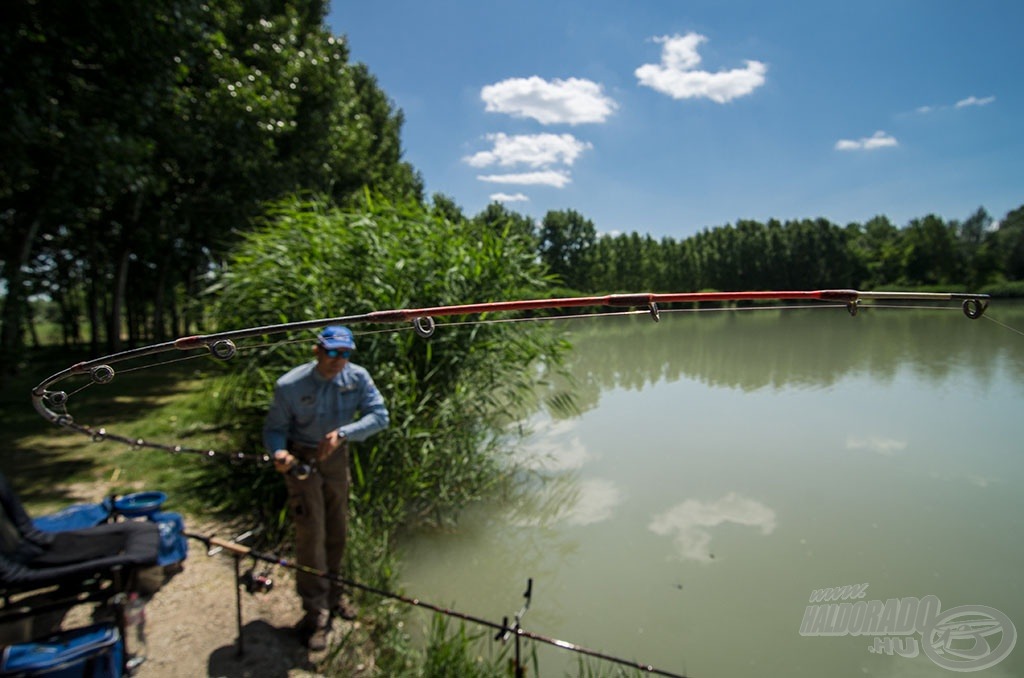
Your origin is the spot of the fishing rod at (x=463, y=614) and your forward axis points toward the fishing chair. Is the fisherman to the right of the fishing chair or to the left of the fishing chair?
right

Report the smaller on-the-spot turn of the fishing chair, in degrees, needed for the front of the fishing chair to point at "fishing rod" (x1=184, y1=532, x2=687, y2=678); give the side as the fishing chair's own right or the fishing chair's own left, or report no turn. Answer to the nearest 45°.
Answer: approximately 45° to the fishing chair's own right

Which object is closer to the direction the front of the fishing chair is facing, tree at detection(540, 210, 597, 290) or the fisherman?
the fisherman

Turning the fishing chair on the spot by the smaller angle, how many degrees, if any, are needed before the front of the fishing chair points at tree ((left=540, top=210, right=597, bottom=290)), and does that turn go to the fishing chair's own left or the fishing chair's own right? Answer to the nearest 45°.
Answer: approximately 45° to the fishing chair's own left

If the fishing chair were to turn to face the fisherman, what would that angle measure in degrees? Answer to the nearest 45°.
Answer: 0° — it already faces them

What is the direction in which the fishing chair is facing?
to the viewer's right
